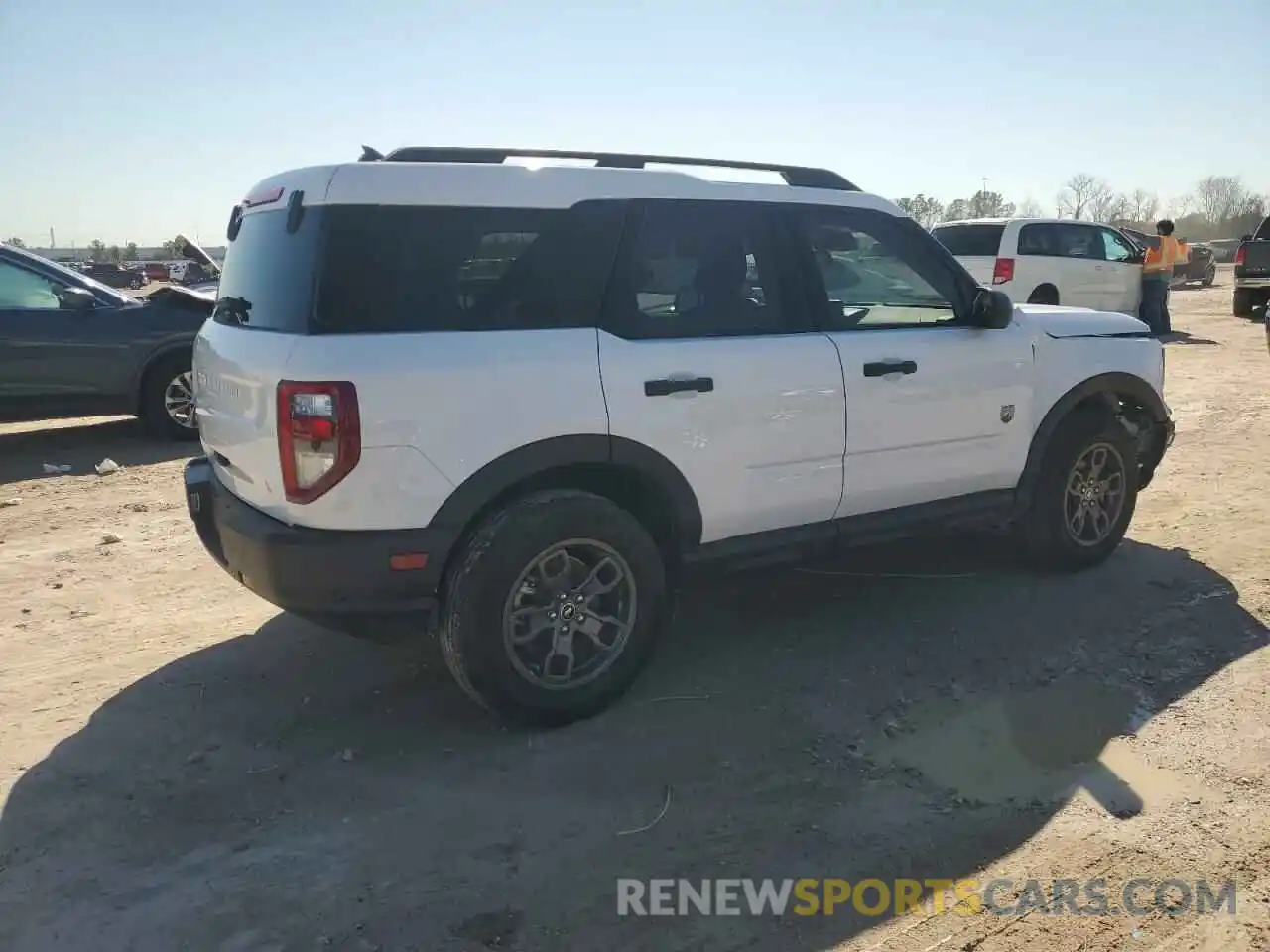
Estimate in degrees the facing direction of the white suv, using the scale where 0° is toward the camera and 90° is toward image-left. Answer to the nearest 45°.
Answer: approximately 225°

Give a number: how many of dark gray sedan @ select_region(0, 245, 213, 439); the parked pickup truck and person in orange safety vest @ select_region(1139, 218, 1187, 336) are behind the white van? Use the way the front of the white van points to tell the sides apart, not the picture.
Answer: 1

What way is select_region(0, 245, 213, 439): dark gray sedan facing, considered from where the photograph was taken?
facing to the right of the viewer

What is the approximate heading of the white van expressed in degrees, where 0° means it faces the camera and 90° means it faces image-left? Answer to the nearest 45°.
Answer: approximately 225°

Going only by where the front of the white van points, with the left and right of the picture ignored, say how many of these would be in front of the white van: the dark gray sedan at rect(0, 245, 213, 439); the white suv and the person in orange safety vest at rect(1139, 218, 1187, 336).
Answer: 1

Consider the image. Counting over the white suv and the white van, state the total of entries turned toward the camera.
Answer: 0

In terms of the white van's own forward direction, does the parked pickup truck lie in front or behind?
in front

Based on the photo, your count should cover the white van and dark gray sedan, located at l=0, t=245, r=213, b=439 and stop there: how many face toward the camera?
0

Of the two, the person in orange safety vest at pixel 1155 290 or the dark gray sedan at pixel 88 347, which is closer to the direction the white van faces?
the person in orange safety vest

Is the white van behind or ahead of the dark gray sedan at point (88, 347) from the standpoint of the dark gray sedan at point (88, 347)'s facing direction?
ahead

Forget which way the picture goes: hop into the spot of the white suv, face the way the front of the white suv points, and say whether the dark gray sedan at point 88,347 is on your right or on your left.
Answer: on your left

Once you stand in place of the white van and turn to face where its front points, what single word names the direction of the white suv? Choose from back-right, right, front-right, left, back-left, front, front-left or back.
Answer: back-right

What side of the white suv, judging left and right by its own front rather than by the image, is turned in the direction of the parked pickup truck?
front
